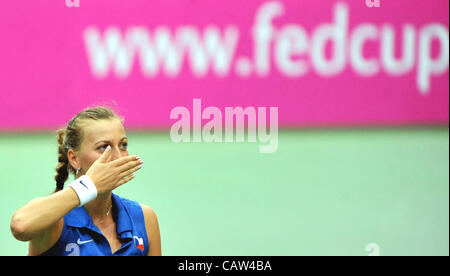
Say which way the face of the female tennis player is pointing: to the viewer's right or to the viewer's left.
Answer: to the viewer's right

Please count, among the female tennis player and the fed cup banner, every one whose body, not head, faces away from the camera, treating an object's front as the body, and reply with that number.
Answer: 0

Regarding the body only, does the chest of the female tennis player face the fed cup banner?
no

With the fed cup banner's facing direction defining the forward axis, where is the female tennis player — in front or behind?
in front

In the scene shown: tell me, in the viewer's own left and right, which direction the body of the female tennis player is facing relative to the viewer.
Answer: facing the viewer and to the right of the viewer

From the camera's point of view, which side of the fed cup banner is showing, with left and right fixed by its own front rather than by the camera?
front
